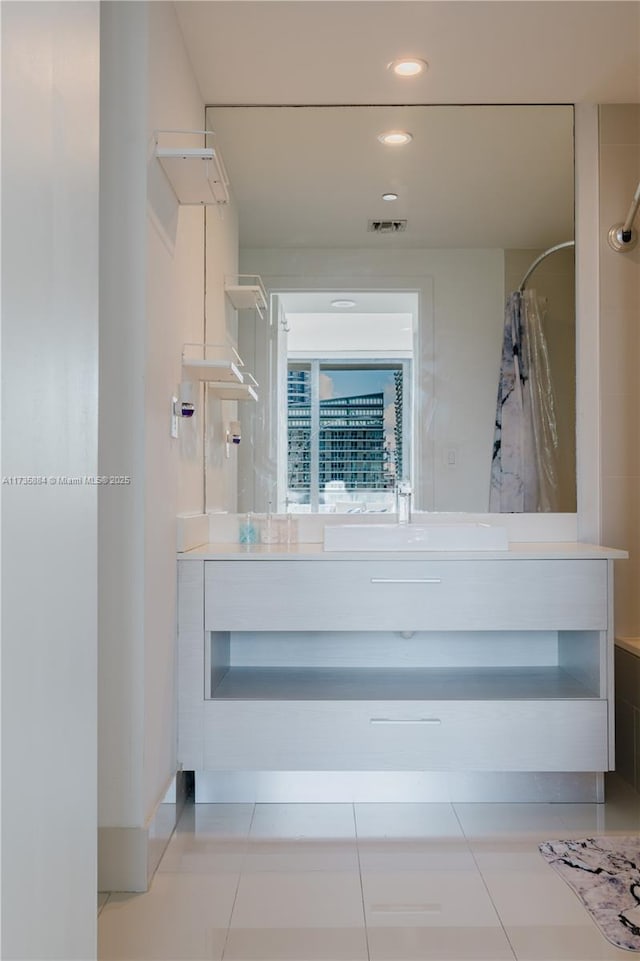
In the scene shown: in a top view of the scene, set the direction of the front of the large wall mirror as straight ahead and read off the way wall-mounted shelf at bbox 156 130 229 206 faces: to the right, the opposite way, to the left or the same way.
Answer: to the left

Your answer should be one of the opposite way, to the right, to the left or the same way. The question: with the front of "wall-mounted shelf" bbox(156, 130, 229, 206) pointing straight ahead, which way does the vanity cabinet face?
to the right

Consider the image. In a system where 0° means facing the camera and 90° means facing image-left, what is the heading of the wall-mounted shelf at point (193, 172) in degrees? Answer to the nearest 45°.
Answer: approximately 270°
